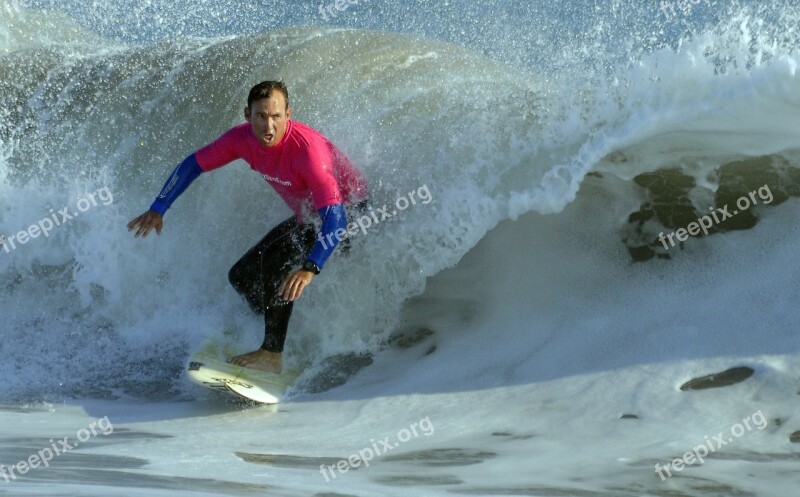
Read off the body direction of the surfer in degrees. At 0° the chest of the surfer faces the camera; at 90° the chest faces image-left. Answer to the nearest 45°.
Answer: approximately 45°
